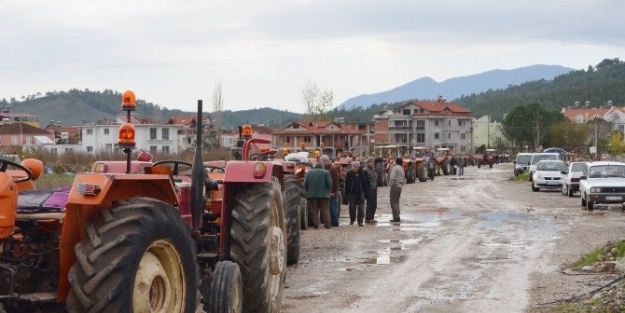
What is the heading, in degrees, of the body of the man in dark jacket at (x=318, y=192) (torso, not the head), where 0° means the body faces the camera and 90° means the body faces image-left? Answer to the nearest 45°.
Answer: approximately 180°

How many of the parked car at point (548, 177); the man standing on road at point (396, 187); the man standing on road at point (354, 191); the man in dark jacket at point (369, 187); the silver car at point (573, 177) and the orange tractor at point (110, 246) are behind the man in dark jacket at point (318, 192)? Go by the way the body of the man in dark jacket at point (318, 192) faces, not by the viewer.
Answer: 1

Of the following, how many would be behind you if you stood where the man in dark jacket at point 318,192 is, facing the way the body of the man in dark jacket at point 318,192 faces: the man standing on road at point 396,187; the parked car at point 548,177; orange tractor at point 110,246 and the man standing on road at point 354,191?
1

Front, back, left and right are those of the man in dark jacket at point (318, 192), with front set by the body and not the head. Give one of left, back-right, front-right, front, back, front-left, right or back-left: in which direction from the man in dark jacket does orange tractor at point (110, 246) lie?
back

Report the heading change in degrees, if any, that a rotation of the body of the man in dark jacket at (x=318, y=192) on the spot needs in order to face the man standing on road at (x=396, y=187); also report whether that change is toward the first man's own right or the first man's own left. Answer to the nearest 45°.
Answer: approximately 45° to the first man's own right

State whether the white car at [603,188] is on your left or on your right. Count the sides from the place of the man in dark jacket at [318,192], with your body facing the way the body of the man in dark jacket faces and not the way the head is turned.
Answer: on your right

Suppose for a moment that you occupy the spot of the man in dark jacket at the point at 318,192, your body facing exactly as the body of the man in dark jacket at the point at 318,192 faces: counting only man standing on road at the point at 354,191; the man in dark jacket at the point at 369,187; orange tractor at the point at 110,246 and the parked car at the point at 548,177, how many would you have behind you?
1

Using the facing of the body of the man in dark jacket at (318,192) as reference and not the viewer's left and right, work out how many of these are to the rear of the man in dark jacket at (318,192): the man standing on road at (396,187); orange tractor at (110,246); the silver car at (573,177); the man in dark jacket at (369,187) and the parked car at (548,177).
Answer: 1

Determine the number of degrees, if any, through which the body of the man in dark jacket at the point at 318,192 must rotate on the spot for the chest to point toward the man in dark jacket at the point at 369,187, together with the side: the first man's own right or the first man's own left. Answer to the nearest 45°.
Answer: approximately 45° to the first man's own right

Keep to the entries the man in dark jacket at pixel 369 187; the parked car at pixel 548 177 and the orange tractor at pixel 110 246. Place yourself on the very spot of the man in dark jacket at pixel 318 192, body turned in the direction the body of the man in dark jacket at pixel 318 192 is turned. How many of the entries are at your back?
1

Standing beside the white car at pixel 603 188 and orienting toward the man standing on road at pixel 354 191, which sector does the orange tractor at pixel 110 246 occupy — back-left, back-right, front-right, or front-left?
front-left

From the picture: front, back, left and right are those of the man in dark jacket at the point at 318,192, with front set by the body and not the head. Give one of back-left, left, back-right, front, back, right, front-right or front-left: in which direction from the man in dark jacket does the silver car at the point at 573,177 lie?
front-right
